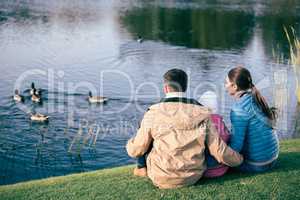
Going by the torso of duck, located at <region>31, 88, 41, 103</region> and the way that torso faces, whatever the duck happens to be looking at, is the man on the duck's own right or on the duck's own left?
on the duck's own left

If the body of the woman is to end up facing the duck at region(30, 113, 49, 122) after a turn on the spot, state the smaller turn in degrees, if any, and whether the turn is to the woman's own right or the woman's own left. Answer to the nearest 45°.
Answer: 0° — they already face it

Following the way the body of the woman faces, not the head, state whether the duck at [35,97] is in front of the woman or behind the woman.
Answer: in front

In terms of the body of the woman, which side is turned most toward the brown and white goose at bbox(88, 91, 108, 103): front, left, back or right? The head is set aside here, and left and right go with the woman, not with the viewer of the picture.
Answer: front

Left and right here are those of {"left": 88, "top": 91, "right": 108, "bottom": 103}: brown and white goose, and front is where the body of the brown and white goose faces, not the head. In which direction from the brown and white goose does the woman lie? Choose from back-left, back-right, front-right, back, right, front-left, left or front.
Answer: left

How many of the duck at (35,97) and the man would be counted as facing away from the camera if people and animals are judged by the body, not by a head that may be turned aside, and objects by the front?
1

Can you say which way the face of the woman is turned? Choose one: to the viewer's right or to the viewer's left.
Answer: to the viewer's left

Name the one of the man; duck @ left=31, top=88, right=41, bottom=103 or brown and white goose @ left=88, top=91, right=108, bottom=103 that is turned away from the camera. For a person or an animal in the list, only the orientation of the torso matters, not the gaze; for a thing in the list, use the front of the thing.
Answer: the man

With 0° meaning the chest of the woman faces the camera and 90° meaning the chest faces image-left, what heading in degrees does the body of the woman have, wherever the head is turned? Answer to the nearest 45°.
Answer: approximately 135°

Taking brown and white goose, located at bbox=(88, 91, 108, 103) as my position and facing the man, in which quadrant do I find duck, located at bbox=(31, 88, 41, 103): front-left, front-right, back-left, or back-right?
back-right

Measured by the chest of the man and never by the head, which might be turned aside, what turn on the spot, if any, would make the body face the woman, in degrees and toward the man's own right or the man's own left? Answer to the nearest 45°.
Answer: approximately 45° to the man's own right

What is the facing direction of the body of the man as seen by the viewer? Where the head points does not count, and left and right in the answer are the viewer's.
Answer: facing away from the viewer

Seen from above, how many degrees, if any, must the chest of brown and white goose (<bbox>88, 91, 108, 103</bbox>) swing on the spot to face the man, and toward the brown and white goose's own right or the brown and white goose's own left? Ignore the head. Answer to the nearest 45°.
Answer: approximately 90° to the brown and white goose's own left

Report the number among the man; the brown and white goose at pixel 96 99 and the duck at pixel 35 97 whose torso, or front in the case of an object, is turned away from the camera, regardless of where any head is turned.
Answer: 1
